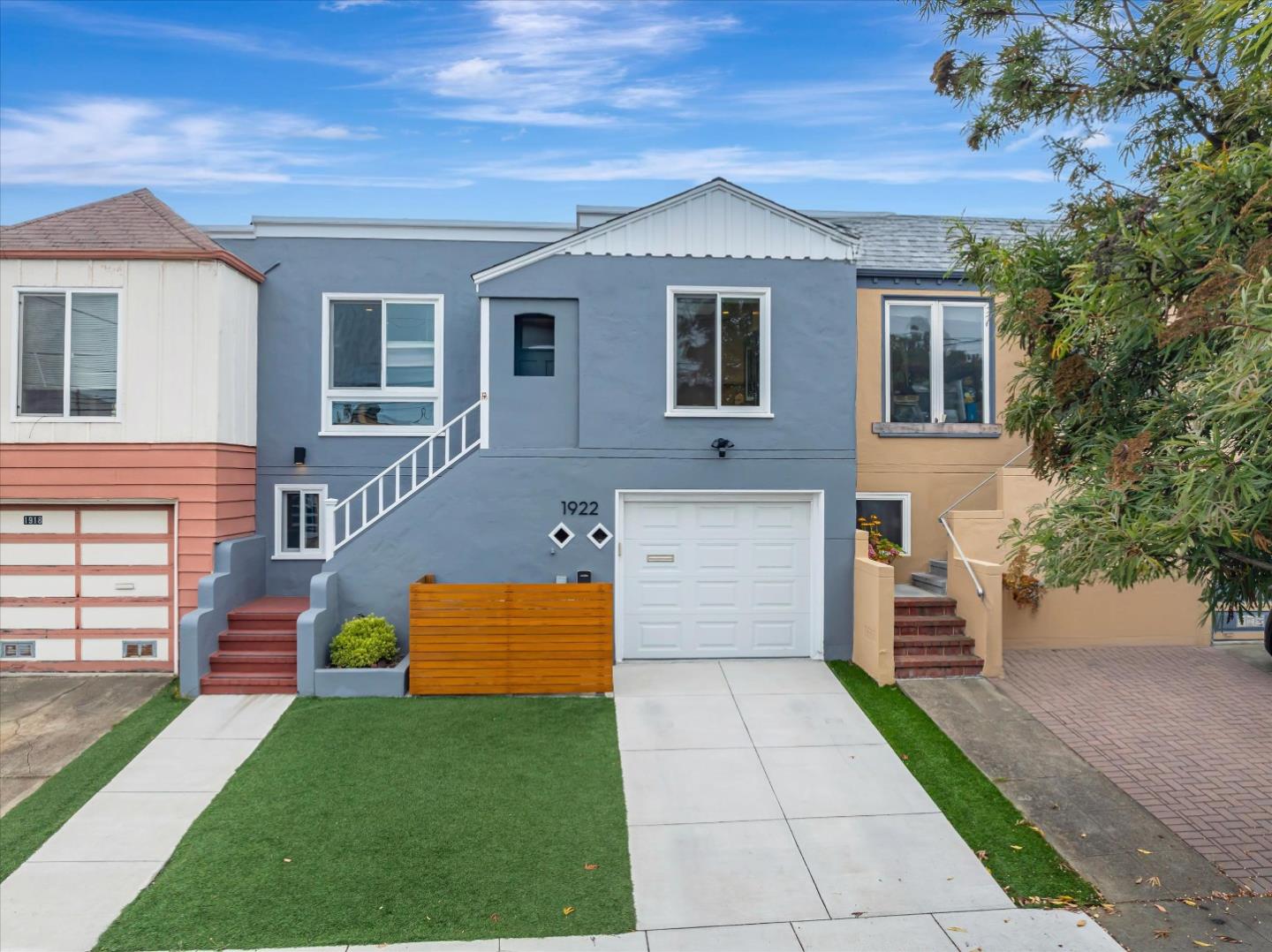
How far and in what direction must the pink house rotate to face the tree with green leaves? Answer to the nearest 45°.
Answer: approximately 45° to its left

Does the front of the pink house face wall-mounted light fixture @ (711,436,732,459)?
no

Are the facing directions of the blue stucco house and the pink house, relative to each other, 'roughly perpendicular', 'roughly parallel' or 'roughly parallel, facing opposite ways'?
roughly parallel

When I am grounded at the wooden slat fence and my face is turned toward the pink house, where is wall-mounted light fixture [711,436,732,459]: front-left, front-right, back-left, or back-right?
back-right

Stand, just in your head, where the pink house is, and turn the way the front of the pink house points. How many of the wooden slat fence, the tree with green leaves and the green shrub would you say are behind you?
0

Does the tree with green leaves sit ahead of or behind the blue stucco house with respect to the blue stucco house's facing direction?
ahead

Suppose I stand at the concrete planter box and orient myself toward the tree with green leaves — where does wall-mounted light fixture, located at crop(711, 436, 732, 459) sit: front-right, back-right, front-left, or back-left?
front-left

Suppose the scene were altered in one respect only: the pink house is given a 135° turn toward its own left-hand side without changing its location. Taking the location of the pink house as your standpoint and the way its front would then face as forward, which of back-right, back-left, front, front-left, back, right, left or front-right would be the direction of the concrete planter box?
right

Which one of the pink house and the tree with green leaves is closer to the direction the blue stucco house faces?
the tree with green leaves

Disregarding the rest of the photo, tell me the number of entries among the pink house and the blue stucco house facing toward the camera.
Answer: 2

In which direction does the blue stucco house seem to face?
toward the camera
